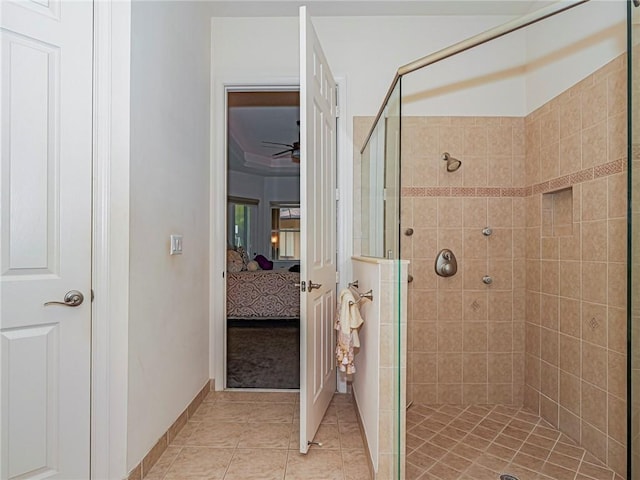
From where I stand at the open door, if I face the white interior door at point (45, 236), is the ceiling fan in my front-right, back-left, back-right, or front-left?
back-right

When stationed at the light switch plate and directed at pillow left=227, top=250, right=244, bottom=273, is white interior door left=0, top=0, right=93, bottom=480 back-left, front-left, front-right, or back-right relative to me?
back-left

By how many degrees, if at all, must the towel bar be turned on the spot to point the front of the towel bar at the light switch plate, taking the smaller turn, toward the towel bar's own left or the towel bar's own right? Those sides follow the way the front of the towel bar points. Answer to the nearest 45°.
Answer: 0° — it already faces it

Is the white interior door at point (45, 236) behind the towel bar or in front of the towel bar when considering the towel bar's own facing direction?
in front

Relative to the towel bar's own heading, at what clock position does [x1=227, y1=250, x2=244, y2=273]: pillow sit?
The pillow is roughly at 2 o'clock from the towel bar.

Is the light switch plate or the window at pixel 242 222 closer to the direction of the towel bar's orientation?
the light switch plate

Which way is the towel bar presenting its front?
to the viewer's left

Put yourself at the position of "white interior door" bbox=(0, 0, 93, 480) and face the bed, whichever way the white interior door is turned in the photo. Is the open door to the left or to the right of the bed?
right

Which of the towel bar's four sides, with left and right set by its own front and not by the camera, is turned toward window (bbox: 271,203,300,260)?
right
